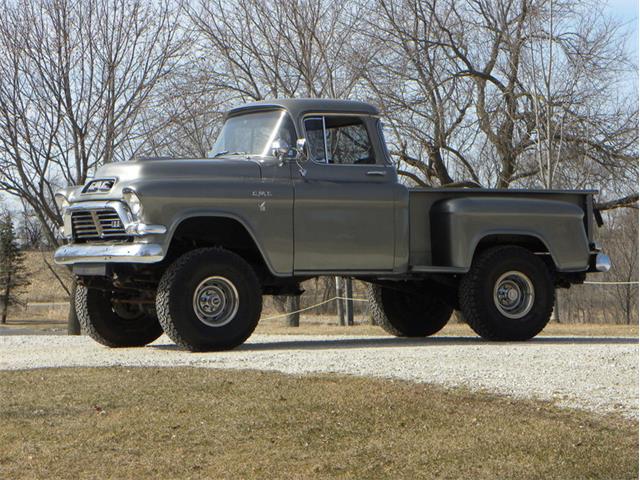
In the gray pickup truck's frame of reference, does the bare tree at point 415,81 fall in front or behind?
behind

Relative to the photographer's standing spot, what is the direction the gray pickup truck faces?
facing the viewer and to the left of the viewer
